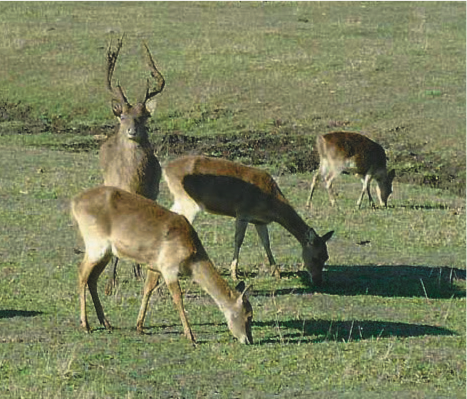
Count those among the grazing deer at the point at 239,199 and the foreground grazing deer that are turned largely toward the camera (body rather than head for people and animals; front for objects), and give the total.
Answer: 0

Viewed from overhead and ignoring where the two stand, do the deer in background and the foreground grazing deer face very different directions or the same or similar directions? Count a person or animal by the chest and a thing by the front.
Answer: same or similar directions

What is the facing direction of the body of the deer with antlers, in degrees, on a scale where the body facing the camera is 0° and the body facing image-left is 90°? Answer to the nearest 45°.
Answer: approximately 0°

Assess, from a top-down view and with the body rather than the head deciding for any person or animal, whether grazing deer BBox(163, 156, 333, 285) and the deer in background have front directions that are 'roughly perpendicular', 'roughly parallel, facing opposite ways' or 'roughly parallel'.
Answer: roughly parallel

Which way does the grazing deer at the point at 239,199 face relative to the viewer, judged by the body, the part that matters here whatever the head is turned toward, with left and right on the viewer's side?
facing to the right of the viewer

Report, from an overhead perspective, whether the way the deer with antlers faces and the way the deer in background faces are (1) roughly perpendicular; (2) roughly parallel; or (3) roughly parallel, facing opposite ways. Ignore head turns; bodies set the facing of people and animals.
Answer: roughly perpendicular

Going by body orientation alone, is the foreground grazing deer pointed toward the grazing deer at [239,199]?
no

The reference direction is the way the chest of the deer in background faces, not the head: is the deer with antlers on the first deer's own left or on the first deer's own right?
on the first deer's own right

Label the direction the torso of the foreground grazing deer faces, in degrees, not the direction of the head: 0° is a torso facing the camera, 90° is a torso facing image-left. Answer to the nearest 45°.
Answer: approximately 270°

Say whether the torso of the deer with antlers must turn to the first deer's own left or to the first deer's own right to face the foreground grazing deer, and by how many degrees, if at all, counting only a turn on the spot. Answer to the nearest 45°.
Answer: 0° — it already faces it

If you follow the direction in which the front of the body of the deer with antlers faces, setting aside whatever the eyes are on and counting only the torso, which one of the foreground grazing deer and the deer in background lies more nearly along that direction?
the foreground grazing deer

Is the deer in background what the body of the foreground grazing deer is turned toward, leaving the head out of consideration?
no

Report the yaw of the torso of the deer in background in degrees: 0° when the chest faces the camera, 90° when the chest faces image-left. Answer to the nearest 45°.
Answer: approximately 270°

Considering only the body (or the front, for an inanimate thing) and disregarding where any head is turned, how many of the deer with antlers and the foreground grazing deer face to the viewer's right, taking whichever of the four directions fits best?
1

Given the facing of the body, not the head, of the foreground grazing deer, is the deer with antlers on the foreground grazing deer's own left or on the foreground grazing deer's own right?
on the foreground grazing deer's own left

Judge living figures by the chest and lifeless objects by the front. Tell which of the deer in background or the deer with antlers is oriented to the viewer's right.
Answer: the deer in background
